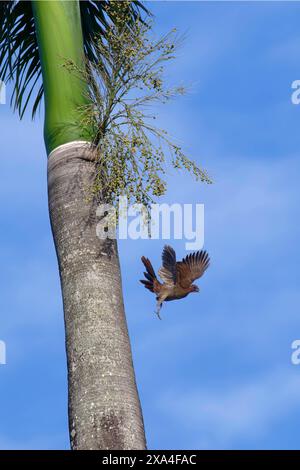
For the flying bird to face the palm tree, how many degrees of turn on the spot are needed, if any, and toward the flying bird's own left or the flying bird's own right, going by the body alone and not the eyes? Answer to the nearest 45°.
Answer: approximately 135° to the flying bird's own right

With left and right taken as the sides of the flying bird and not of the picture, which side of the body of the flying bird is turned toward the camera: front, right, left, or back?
right
